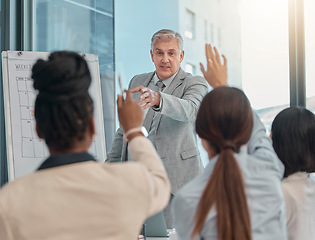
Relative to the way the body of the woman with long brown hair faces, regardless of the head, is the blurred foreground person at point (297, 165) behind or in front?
in front

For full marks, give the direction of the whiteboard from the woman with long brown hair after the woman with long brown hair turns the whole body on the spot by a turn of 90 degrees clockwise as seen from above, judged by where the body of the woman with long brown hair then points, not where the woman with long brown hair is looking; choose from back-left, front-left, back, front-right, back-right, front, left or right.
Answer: back-left

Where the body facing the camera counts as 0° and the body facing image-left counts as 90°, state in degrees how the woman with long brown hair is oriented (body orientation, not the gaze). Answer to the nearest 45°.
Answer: approximately 180°
